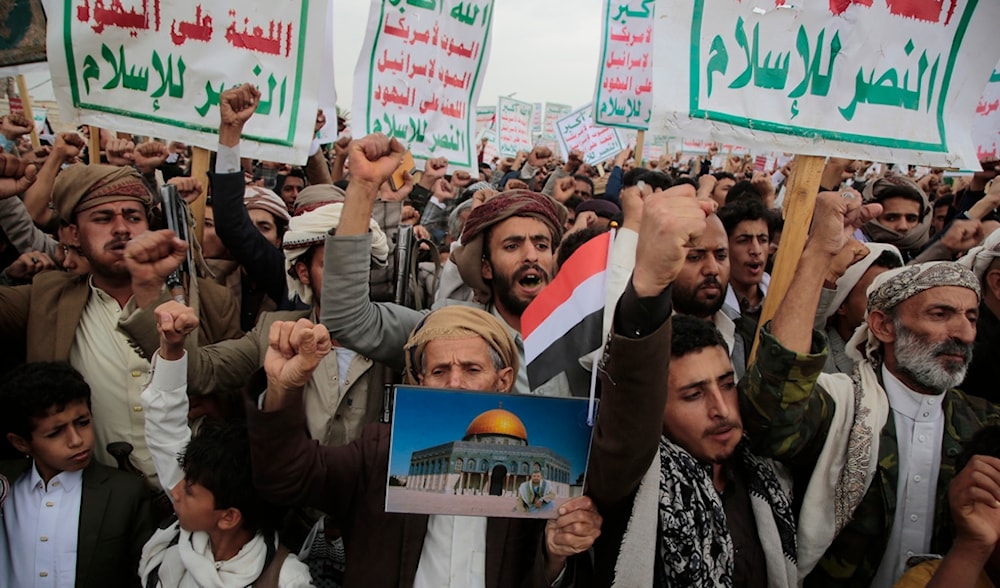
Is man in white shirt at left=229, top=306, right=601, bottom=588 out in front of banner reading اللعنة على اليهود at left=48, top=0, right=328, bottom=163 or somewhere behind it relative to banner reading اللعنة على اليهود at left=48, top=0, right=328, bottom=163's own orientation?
in front

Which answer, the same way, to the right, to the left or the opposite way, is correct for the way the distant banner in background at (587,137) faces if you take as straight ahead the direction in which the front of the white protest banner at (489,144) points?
the same way

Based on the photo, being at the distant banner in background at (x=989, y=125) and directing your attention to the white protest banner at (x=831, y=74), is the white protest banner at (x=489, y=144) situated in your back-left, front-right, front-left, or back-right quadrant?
back-right

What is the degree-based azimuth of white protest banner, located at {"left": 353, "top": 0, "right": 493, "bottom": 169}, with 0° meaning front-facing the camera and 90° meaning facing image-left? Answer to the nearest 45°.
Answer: approximately 0°

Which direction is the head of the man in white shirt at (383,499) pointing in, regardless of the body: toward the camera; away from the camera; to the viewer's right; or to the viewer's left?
toward the camera

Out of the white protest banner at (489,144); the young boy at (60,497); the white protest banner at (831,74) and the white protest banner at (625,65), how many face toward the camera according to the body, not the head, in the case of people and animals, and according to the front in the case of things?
4

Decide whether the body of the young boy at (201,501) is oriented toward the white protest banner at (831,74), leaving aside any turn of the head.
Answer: no

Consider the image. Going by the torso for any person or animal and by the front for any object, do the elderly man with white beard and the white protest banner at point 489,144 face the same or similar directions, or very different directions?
same or similar directions

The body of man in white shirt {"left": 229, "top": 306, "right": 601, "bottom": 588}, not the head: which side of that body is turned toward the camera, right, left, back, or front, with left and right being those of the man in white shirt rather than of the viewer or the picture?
front

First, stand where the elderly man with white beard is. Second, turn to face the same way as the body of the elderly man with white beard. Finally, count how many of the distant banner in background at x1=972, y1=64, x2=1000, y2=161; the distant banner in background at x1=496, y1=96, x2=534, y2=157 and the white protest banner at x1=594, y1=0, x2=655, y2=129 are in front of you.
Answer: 0

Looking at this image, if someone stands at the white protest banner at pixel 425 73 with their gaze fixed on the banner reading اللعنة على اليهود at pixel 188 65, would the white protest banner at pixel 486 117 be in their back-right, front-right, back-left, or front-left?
back-right

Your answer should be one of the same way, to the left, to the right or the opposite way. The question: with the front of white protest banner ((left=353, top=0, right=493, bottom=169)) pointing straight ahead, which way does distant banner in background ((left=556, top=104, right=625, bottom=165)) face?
the same way

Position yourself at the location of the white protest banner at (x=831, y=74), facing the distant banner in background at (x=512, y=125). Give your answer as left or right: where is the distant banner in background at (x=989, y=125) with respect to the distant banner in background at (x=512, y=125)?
right

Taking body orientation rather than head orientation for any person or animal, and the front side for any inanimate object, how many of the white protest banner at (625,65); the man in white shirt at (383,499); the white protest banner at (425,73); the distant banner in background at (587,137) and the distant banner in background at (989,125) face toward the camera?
5

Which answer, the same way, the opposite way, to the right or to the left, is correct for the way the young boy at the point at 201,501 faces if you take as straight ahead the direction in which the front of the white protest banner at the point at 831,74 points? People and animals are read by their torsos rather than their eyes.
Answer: the same way

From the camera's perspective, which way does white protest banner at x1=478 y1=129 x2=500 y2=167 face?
toward the camera

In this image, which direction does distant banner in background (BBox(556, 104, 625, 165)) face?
toward the camera

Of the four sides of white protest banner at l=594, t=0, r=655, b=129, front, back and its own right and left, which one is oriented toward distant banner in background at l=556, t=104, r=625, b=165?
back

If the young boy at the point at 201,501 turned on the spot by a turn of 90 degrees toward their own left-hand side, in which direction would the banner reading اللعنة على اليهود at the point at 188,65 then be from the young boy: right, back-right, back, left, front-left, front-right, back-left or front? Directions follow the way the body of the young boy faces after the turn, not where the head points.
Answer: back-left

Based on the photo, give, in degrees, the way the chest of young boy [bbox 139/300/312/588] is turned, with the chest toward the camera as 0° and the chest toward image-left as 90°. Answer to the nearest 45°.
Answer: approximately 45°

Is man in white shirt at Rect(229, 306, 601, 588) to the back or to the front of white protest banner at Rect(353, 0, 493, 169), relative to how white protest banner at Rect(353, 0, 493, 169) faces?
to the front
